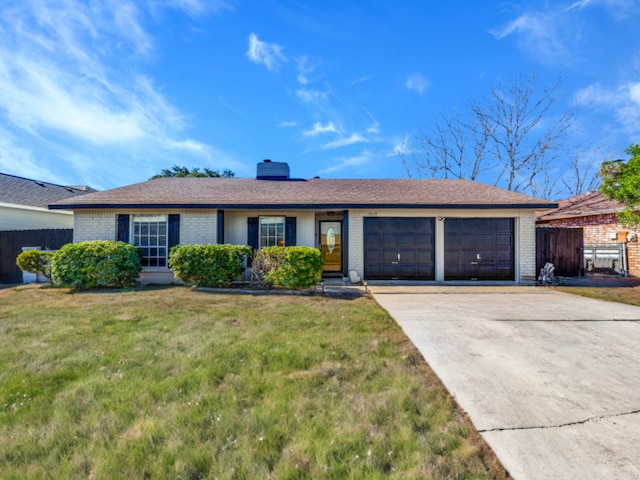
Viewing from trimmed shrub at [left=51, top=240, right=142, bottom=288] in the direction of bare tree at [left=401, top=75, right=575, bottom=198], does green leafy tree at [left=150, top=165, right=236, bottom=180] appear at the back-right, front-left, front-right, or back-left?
front-left

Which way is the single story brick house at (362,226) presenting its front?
toward the camera

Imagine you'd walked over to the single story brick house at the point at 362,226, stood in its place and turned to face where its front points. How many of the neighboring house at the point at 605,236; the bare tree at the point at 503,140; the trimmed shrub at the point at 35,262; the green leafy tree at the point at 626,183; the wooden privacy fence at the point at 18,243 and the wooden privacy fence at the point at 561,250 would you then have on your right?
2

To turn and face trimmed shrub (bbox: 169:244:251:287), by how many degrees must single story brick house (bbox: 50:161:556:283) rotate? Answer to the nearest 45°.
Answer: approximately 90° to its right

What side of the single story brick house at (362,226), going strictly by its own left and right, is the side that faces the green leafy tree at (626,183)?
left

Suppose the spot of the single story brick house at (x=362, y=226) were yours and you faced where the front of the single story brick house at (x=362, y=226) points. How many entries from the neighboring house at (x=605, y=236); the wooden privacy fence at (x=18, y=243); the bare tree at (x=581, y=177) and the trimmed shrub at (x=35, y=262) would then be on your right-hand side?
2

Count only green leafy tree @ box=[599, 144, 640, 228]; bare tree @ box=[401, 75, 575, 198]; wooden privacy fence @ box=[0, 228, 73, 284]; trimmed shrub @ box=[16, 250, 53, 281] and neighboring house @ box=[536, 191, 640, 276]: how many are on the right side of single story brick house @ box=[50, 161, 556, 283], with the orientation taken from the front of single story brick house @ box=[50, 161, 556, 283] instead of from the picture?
2

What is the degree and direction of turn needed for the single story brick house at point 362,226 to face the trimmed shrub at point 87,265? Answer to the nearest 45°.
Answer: approximately 90° to its right

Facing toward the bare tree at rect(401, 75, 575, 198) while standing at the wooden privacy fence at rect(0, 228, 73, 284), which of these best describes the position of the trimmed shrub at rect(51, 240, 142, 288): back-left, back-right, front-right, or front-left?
front-right

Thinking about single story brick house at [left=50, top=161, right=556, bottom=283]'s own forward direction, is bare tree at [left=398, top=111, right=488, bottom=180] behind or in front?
behind

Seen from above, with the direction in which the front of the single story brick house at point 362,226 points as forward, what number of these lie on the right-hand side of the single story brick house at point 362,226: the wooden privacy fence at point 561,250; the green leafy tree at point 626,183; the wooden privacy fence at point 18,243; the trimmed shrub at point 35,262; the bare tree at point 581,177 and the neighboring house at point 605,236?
2

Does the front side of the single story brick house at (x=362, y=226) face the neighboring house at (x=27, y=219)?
no

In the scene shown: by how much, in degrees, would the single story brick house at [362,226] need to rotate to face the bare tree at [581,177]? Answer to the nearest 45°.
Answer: approximately 135° to its left

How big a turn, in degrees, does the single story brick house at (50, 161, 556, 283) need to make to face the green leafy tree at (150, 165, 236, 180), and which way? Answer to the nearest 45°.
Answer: approximately 135° to its right

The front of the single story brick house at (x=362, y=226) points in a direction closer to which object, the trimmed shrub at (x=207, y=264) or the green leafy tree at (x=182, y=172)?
the trimmed shrub

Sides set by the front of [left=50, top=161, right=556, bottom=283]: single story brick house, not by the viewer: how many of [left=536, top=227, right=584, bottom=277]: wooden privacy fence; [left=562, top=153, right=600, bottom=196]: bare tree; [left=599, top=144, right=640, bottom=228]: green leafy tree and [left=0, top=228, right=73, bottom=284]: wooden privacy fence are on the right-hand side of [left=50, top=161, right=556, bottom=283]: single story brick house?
1

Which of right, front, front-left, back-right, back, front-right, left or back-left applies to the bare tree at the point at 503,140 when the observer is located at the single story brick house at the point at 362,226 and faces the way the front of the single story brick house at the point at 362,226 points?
back-left

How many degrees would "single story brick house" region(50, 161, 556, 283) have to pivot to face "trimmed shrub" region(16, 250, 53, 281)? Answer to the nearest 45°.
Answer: approximately 90° to its right

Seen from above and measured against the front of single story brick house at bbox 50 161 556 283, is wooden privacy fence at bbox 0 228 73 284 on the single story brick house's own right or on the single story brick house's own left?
on the single story brick house's own right

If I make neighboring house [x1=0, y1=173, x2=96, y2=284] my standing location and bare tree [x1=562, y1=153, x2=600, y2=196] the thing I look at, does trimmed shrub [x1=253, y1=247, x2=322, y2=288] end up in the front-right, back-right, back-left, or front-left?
front-right
